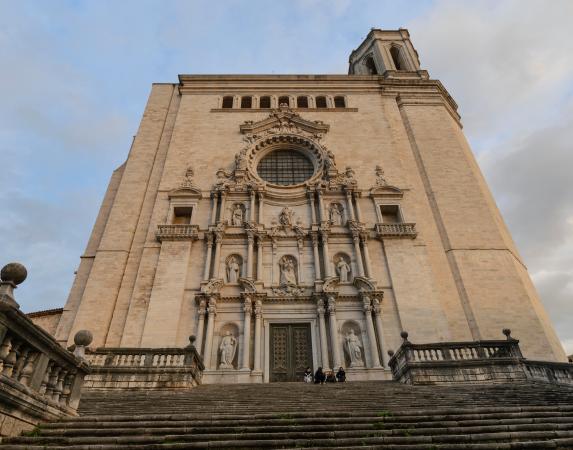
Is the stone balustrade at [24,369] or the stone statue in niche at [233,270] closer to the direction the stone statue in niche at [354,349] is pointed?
the stone balustrade

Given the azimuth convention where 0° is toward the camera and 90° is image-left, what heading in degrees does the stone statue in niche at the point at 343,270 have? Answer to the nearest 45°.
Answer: approximately 0°

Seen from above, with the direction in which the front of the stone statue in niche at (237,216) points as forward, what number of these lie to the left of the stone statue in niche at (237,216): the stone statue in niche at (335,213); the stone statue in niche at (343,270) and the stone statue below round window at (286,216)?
3

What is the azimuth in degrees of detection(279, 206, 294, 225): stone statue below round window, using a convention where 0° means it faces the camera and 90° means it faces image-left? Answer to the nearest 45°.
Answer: approximately 0°

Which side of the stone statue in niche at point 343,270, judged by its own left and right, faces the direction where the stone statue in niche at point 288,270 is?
right

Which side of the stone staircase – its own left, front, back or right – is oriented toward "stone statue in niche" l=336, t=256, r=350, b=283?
back
